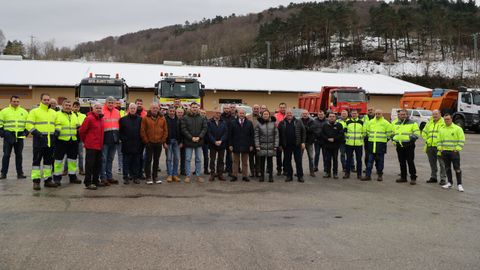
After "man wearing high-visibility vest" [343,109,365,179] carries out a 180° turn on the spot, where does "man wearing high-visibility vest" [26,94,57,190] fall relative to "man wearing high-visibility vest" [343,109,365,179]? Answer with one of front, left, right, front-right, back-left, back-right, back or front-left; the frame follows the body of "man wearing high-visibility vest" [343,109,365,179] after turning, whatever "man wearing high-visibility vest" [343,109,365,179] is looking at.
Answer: back-left

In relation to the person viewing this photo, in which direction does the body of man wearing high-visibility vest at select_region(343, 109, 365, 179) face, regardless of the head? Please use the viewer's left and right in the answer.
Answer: facing the viewer

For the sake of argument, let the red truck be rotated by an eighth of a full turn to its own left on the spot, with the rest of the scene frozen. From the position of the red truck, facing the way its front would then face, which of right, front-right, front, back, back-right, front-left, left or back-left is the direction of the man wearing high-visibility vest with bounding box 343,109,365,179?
right

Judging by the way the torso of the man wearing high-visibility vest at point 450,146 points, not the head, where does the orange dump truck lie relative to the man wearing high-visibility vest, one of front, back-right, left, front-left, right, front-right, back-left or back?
back-right

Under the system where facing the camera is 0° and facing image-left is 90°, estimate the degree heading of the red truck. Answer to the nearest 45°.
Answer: approximately 315°

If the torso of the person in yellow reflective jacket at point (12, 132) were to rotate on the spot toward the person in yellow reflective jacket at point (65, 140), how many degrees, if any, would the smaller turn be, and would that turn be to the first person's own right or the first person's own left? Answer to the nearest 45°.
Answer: approximately 45° to the first person's own left

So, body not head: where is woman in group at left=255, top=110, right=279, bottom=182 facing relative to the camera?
toward the camera

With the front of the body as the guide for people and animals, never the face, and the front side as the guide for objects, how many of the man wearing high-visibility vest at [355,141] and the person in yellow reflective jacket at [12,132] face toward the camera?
2

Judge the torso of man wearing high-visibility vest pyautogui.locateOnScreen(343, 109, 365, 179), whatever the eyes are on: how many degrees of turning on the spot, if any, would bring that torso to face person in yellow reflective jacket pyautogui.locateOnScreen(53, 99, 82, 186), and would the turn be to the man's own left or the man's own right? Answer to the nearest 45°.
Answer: approximately 45° to the man's own right

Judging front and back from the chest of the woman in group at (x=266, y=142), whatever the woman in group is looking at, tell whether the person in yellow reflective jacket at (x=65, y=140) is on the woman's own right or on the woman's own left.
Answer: on the woman's own right

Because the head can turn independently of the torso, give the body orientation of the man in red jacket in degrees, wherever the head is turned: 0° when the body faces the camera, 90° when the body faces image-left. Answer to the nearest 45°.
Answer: approximately 315°

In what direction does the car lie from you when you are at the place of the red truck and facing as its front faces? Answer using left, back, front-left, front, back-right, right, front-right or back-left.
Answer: left

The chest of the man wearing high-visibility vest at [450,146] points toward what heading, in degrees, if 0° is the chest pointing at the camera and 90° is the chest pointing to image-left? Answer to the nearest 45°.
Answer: approximately 45°
